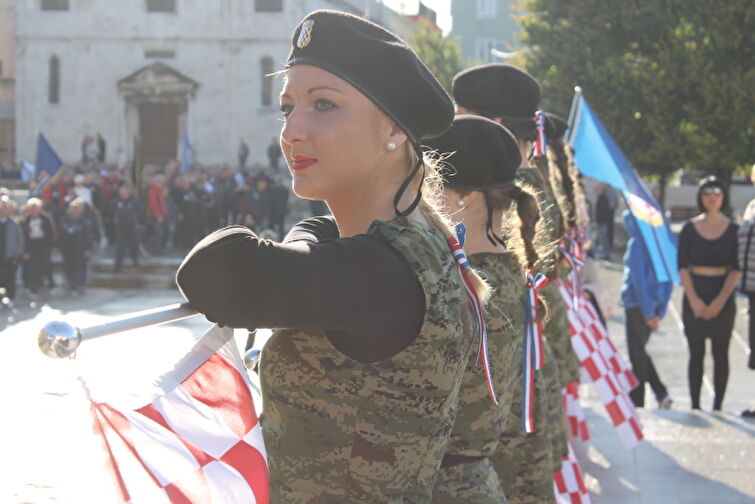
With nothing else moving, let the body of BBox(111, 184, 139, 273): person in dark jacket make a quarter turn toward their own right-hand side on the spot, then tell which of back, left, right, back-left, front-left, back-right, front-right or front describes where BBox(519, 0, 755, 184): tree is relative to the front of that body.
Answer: back

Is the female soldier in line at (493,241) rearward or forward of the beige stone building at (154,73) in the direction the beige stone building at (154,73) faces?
forward

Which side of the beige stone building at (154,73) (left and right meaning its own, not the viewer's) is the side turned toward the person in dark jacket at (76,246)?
front

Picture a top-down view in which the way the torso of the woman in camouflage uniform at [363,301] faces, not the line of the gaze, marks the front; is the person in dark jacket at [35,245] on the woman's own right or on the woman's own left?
on the woman's own right

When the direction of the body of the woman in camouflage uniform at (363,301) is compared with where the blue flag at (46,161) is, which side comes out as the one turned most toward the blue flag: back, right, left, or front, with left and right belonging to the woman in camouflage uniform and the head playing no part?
right

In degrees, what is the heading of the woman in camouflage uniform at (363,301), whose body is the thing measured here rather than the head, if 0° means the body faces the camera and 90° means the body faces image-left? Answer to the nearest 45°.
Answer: approximately 90°

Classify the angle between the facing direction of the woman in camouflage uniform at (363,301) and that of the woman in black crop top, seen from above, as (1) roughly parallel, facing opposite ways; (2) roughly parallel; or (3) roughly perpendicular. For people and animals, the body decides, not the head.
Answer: roughly perpendicular

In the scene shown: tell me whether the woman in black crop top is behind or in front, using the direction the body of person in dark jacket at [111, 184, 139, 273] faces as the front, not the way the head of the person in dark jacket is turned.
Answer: in front

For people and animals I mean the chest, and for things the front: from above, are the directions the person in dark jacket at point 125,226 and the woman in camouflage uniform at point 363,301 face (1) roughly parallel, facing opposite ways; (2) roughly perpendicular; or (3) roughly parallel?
roughly perpendicular

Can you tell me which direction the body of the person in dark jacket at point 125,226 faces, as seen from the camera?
toward the camera

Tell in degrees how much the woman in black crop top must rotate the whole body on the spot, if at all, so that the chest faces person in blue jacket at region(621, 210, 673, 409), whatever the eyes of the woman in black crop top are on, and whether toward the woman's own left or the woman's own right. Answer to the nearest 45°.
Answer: approximately 90° to the woman's own right

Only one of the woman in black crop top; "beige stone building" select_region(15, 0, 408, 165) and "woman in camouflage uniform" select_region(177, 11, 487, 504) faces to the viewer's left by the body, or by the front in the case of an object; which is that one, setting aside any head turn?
the woman in camouflage uniform

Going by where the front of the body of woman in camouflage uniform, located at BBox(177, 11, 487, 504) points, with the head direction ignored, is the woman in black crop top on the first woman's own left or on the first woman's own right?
on the first woman's own right

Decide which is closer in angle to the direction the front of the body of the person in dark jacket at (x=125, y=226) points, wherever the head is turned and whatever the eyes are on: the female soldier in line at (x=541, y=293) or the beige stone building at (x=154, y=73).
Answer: the female soldier in line
